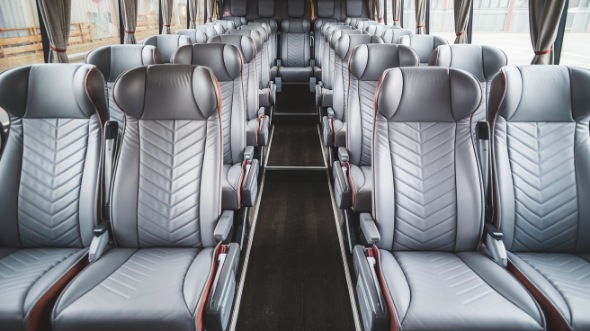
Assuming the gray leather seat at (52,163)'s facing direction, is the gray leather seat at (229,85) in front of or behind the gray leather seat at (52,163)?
behind

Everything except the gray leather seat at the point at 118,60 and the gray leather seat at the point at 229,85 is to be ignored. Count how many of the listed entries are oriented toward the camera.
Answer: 2

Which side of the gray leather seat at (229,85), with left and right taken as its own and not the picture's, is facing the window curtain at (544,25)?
left

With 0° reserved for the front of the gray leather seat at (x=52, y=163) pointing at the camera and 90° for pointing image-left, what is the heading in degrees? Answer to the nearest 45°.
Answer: approximately 45°

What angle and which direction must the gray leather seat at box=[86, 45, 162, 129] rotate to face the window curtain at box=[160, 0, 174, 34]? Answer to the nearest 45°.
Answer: approximately 180°
